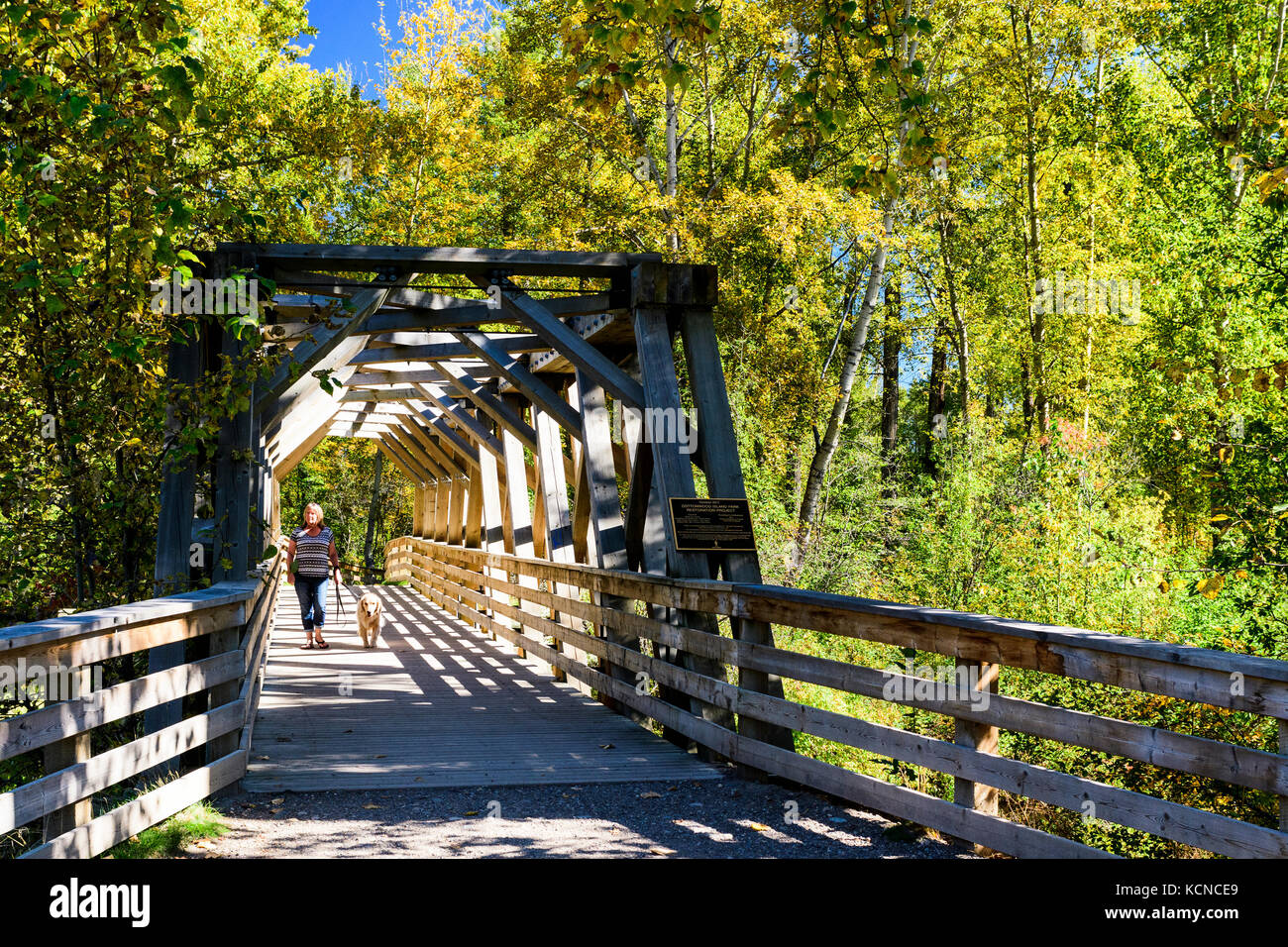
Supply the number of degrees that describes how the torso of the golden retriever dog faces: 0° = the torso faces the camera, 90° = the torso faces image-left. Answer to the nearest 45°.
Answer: approximately 0°

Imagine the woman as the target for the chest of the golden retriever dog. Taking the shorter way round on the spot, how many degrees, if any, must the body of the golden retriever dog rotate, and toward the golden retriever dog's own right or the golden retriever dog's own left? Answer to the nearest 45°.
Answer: approximately 45° to the golden retriever dog's own right
